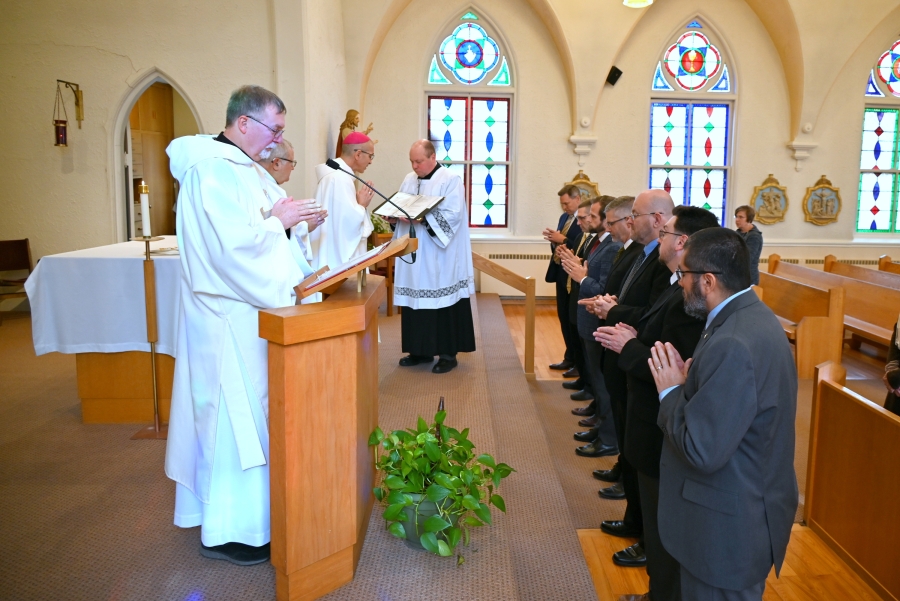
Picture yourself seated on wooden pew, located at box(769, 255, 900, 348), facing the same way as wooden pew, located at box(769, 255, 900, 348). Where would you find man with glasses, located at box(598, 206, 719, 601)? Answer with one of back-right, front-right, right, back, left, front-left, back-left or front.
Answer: front-left

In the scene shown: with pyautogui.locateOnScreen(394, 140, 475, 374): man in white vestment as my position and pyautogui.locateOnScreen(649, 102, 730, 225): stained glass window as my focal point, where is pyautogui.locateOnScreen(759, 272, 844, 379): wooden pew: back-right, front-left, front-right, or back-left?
front-right

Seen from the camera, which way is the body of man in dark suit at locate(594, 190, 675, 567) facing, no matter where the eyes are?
to the viewer's left

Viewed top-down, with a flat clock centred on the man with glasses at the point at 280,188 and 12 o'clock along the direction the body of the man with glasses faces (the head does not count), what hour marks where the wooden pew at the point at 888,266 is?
The wooden pew is roughly at 11 o'clock from the man with glasses.

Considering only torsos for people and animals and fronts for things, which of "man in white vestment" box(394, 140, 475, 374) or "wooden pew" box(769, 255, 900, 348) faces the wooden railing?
the wooden pew

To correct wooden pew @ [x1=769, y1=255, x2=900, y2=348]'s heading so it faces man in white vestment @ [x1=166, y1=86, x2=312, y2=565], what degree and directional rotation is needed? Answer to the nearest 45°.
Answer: approximately 45° to its left

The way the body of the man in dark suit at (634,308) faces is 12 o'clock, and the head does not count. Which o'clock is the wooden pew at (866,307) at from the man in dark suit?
The wooden pew is roughly at 4 o'clock from the man in dark suit.

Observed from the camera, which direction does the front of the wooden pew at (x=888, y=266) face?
facing the viewer and to the left of the viewer

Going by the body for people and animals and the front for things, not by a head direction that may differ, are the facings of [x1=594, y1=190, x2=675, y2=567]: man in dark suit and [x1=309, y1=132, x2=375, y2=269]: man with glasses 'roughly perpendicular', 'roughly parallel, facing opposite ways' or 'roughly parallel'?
roughly parallel, facing opposite ways

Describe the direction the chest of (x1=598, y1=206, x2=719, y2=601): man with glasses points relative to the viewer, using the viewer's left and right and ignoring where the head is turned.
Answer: facing to the left of the viewer

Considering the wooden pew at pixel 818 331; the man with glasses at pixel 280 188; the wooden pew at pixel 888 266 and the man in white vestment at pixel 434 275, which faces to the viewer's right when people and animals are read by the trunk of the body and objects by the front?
the man with glasses

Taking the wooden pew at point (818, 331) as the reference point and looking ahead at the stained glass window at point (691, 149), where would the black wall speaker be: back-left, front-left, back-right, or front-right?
front-left

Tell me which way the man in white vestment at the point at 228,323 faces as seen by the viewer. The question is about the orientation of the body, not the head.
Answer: to the viewer's right

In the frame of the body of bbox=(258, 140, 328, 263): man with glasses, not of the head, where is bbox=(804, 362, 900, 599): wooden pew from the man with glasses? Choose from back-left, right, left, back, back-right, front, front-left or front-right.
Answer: front

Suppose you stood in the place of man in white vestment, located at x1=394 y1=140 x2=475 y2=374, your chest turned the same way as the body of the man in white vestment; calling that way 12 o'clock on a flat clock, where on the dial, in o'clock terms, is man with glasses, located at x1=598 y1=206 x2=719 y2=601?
The man with glasses is roughly at 10 o'clock from the man in white vestment.

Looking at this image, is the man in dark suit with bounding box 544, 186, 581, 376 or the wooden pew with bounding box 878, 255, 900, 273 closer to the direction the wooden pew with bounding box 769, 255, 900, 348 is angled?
the man in dark suit

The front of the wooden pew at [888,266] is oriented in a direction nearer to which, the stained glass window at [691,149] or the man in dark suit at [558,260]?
the man in dark suit

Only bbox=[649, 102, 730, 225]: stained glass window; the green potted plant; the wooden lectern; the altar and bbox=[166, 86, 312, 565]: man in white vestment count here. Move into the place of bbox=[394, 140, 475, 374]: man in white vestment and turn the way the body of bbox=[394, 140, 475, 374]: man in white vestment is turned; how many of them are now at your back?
1

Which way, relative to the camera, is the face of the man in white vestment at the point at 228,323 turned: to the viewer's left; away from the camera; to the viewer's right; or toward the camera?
to the viewer's right

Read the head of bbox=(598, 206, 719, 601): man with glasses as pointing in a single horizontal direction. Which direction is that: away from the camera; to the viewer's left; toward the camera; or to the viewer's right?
to the viewer's left

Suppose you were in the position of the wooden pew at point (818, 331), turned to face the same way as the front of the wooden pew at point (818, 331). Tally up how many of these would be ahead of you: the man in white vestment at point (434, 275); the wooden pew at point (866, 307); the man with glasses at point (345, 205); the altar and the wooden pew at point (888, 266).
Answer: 3
